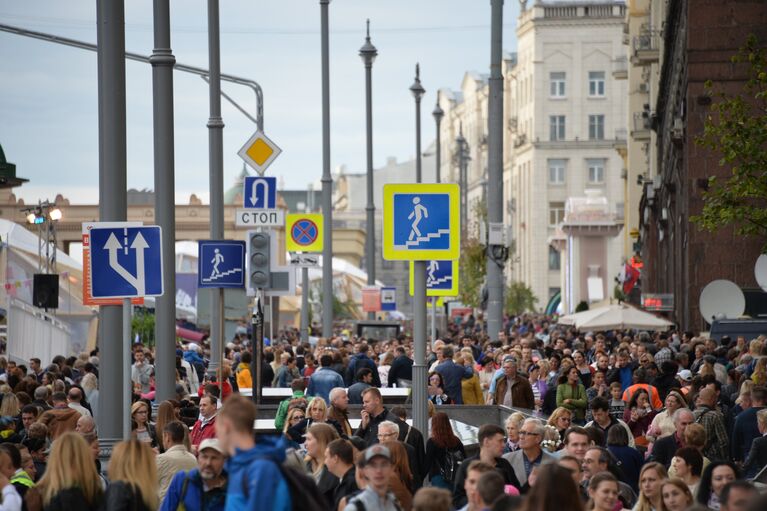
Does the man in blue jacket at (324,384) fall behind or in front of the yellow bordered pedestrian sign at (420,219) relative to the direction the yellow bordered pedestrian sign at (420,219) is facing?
behind

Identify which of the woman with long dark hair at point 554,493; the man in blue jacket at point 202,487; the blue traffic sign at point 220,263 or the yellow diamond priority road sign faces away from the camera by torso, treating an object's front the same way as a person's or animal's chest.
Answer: the woman with long dark hair

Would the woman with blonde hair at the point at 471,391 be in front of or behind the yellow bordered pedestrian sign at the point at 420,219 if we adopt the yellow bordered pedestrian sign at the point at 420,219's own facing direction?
behind

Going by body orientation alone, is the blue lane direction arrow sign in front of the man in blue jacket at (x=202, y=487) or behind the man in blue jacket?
behind

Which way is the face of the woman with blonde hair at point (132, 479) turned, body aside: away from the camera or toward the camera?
away from the camera

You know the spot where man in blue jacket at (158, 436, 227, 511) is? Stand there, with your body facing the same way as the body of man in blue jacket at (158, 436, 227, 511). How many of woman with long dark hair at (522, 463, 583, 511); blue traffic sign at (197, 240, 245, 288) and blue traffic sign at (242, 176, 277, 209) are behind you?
2

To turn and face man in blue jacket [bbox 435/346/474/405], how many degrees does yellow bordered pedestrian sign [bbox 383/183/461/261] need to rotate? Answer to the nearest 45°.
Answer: approximately 180°

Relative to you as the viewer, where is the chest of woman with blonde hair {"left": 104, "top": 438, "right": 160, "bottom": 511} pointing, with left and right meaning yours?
facing away from the viewer

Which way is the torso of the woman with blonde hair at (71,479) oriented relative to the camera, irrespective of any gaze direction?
away from the camera

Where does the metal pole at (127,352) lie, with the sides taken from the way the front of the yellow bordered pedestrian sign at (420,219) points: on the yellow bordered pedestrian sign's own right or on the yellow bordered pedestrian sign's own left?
on the yellow bordered pedestrian sign's own right

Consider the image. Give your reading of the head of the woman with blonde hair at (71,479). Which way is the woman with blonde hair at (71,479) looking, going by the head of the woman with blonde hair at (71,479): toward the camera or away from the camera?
away from the camera

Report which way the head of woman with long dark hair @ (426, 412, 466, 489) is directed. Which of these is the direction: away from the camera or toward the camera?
away from the camera

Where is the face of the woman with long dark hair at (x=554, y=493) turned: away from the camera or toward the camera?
away from the camera
